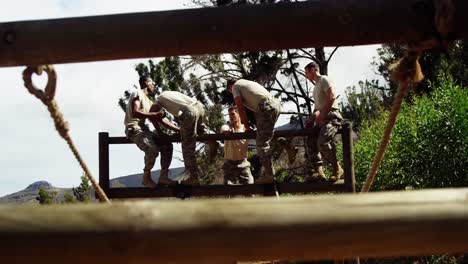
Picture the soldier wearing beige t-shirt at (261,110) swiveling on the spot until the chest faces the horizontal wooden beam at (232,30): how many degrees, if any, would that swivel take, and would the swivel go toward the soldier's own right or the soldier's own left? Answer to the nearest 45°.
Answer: approximately 90° to the soldier's own left

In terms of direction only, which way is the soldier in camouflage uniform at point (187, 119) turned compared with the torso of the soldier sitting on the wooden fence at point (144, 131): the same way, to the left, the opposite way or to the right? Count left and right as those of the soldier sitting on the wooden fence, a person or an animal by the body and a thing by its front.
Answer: the opposite way

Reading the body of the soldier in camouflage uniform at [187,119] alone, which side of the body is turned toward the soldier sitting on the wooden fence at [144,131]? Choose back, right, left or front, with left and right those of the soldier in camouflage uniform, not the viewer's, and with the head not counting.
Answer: front

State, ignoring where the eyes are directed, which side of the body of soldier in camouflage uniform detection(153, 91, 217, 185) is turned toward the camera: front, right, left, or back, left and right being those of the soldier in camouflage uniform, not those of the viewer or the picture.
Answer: left

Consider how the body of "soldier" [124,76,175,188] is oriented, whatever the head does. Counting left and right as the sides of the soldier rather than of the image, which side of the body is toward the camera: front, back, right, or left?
right

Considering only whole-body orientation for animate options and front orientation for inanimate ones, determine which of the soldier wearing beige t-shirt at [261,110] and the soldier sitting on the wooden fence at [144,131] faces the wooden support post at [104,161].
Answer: the soldier wearing beige t-shirt

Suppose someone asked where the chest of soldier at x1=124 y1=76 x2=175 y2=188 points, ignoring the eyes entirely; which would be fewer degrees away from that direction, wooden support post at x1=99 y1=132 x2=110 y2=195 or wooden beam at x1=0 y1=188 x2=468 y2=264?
the wooden beam

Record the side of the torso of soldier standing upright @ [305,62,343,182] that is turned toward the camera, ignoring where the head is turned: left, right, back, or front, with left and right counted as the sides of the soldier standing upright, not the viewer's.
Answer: left

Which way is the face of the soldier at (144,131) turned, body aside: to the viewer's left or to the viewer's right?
to the viewer's right

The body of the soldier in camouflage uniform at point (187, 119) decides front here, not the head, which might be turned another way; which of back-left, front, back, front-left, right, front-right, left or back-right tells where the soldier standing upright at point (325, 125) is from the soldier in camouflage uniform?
back

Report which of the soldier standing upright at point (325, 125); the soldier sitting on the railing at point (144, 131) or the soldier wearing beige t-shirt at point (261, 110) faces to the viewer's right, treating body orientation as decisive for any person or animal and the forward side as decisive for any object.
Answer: the soldier sitting on the railing at point (144, 131)

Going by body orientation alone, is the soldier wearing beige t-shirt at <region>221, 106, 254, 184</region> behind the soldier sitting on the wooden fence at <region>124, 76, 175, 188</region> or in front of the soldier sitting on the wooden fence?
in front

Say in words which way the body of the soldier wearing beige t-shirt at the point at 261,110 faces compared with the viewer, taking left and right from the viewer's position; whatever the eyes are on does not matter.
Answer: facing to the left of the viewer

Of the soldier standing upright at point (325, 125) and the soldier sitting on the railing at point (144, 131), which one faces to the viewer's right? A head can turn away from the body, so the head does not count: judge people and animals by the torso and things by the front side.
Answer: the soldier sitting on the railing at point (144, 131)
